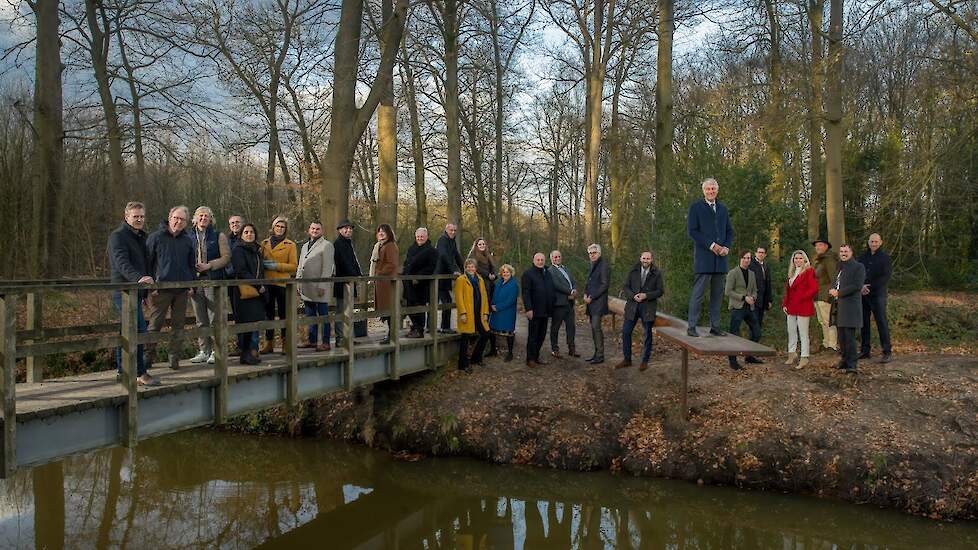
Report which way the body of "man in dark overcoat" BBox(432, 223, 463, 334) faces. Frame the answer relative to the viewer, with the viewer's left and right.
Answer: facing the viewer and to the right of the viewer

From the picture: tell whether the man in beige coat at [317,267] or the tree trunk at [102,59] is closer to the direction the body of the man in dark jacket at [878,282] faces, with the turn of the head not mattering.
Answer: the man in beige coat

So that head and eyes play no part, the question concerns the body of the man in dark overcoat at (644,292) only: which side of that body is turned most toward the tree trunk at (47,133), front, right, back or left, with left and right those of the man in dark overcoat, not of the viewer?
right

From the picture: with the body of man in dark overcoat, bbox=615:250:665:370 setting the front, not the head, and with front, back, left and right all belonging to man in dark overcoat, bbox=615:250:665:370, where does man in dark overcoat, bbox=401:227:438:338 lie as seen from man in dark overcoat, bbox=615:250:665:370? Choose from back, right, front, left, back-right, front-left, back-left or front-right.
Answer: right

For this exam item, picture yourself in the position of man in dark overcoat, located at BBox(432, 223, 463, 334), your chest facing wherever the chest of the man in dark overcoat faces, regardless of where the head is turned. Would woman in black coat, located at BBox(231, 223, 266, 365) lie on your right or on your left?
on your right

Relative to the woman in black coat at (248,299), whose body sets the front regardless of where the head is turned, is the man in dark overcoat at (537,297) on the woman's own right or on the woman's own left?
on the woman's own left

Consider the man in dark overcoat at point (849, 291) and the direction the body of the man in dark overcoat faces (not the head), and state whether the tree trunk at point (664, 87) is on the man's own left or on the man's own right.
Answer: on the man's own right

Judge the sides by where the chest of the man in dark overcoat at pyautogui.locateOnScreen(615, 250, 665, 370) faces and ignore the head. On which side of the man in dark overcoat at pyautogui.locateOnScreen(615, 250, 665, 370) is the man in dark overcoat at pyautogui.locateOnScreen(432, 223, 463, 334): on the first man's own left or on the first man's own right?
on the first man's own right
